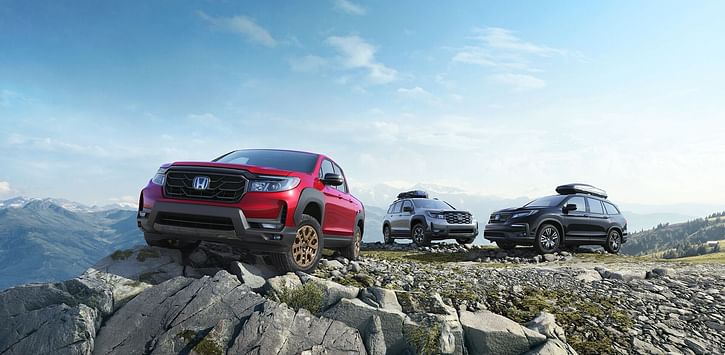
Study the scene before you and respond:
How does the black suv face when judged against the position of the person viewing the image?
facing the viewer and to the left of the viewer

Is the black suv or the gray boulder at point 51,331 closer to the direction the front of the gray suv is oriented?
the black suv

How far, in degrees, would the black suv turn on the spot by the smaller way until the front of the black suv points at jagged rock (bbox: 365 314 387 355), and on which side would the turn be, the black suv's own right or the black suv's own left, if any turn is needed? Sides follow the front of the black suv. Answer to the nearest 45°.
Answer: approximately 45° to the black suv's own left

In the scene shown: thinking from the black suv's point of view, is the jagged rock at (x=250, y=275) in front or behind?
in front

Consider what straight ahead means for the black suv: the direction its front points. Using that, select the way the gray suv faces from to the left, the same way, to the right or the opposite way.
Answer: to the left

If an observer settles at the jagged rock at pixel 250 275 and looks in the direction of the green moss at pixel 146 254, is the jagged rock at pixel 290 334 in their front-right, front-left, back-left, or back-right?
back-left

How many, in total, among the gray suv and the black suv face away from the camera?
0

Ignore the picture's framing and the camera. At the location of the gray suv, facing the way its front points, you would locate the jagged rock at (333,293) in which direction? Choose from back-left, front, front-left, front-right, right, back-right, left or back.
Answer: front-right

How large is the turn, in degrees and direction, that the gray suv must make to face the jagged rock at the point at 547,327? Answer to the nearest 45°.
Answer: approximately 45° to its right

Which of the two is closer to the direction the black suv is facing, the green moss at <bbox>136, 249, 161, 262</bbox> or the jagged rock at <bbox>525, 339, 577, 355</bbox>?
the green moss

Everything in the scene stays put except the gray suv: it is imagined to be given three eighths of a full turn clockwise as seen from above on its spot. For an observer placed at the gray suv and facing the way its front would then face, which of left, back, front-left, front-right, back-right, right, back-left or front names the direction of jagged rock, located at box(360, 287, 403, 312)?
left

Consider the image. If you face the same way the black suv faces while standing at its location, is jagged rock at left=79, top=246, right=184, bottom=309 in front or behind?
in front

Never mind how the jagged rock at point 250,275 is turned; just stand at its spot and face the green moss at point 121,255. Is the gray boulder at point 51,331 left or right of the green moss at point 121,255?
left

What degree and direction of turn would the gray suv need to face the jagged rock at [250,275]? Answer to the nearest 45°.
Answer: approximately 45° to its right

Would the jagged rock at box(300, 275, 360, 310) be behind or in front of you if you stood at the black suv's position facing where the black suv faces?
in front

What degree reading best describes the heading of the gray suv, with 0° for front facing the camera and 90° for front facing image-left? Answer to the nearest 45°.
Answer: approximately 315°

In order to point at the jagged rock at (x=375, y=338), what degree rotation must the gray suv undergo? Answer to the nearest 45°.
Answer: approximately 45° to its right

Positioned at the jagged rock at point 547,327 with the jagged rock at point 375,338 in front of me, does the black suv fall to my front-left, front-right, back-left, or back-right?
back-right

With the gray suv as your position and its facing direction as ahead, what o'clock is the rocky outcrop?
The rocky outcrop is roughly at 2 o'clock from the gray suv.

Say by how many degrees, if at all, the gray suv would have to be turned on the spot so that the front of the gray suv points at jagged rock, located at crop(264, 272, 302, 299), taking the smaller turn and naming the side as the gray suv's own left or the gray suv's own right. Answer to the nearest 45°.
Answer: approximately 45° to the gray suv's own right
